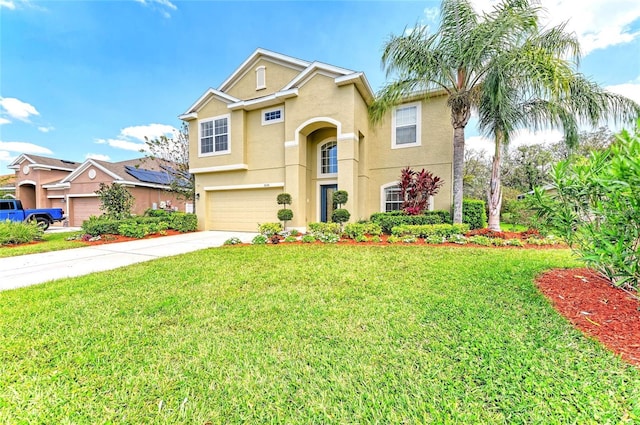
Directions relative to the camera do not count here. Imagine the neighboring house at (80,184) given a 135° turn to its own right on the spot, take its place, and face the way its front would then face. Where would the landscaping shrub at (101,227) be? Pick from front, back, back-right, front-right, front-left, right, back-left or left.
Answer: back

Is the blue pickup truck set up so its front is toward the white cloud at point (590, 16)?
no

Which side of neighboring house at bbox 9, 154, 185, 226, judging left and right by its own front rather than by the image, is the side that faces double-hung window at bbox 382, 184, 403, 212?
left

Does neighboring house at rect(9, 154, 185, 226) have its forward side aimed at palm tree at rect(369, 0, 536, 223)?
no

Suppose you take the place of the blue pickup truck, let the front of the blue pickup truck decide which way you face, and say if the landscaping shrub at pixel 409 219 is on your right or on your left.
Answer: on your left

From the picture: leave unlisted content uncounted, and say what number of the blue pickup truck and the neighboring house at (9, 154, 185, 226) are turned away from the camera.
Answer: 0

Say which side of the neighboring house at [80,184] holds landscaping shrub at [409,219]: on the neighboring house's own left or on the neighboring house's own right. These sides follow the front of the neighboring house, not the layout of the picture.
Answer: on the neighboring house's own left

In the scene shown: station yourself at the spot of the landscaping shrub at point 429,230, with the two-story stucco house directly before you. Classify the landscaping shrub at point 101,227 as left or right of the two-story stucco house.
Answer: left

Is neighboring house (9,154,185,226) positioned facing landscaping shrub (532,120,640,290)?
no

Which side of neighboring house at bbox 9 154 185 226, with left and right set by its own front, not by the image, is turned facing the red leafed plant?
left

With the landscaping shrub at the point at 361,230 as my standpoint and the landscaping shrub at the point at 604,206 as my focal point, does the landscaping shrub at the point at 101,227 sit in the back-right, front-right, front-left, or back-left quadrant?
back-right

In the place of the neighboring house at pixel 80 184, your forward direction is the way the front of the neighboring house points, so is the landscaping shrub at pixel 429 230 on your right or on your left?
on your left

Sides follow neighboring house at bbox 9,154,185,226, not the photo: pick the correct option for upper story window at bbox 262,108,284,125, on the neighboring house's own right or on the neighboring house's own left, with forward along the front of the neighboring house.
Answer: on the neighboring house's own left
